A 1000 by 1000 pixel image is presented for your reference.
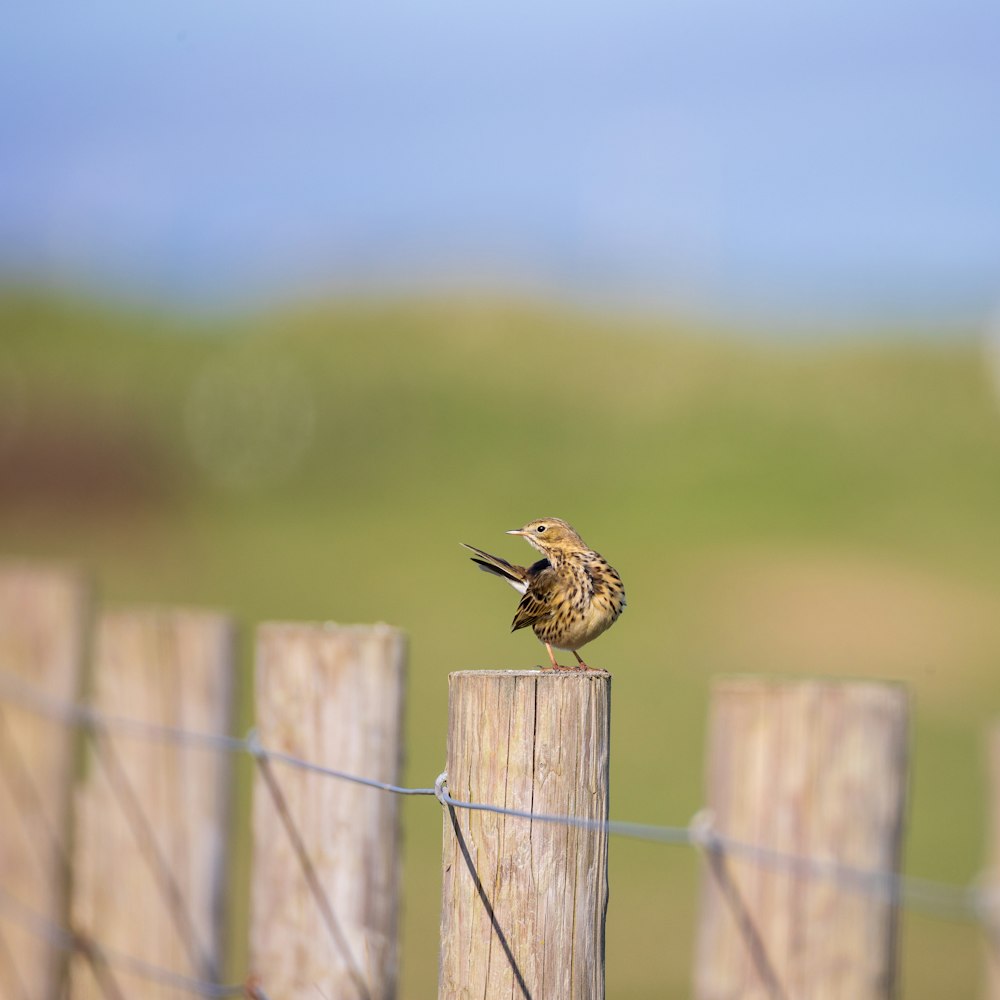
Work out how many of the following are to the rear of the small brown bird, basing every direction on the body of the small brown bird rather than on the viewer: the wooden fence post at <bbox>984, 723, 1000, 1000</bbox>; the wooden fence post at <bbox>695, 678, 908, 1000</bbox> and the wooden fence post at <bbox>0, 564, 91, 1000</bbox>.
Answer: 1

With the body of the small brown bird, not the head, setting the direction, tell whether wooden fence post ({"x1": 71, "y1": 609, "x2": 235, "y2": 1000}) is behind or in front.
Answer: behind

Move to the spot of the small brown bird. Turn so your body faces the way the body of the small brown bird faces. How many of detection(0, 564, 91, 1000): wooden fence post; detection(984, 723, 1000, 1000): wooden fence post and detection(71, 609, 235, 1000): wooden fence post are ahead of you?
1

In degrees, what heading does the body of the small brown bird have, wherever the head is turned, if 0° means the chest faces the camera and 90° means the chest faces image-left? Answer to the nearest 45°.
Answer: approximately 315°

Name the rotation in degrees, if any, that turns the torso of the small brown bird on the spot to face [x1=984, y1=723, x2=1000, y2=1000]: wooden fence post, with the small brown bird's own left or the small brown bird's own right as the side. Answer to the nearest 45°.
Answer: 0° — it already faces it

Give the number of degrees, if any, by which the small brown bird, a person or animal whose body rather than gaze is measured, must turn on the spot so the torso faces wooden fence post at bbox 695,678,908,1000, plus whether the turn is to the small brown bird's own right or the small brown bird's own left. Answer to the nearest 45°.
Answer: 0° — it already faces it
